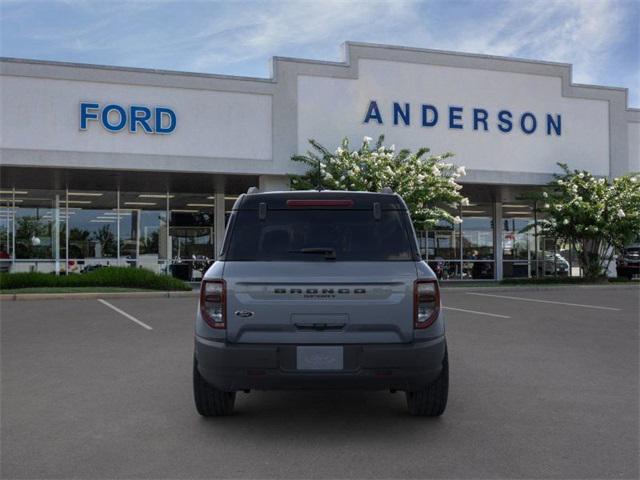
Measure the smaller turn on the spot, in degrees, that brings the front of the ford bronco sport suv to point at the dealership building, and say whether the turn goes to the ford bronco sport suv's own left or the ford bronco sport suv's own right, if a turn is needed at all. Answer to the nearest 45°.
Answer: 0° — it already faces it

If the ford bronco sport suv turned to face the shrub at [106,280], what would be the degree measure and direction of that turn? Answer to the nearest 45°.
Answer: approximately 45° to its left

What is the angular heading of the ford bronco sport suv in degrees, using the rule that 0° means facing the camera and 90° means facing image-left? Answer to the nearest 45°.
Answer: approximately 180°

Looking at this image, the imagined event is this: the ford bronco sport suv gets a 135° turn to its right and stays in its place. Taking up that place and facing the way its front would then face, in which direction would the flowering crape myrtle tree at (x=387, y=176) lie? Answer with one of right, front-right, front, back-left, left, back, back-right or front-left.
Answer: back-left
